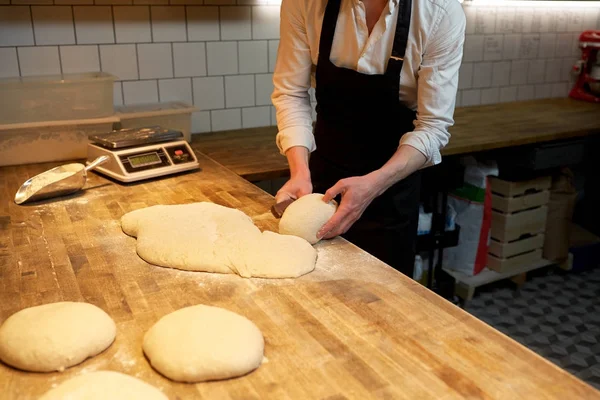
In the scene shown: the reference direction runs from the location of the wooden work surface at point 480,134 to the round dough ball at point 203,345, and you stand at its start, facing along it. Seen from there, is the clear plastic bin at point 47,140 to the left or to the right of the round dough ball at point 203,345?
right

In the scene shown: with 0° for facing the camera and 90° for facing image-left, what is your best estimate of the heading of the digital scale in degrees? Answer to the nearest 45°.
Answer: approximately 315°

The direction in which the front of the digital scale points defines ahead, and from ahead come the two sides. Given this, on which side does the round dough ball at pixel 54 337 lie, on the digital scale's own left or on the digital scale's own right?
on the digital scale's own right

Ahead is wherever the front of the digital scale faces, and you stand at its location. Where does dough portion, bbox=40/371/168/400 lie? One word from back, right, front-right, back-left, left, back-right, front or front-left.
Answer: front-right

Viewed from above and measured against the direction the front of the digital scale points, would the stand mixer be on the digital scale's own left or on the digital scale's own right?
on the digital scale's own left

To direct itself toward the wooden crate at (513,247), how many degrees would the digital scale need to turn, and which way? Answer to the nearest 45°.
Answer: approximately 45° to its left

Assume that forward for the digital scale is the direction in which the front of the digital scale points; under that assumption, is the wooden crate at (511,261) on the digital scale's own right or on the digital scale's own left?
on the digital scale's own left
